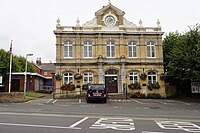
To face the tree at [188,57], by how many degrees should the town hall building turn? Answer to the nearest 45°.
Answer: approximately 45° to its left

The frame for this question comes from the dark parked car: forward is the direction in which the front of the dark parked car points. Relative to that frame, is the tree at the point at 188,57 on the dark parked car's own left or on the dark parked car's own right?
on the dark parked car's own right

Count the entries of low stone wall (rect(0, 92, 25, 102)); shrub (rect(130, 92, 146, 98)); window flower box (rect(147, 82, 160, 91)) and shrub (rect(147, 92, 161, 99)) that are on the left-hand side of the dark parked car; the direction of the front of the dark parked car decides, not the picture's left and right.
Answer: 1

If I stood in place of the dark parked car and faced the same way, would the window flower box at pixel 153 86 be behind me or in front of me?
in front

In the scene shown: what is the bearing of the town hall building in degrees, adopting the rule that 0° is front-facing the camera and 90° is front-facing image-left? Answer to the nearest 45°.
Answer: approximately 0°

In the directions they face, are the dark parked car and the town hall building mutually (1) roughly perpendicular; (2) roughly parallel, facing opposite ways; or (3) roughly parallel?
roughly parallel, facing opposite ways

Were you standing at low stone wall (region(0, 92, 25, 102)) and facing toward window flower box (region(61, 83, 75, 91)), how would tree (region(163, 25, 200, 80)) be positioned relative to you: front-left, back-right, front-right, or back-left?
front-right

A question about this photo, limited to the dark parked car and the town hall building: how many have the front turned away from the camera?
1

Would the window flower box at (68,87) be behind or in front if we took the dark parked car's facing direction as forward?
in front

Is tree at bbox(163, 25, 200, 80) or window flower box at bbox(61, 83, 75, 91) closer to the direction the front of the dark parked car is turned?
the window flower box

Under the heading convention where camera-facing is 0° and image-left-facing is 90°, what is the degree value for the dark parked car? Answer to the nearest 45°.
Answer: approximately 180°

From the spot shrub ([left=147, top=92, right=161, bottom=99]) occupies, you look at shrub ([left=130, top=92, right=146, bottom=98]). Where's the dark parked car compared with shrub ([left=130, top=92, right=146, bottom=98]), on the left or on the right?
left

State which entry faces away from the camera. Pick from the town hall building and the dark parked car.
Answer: the dark parked car
